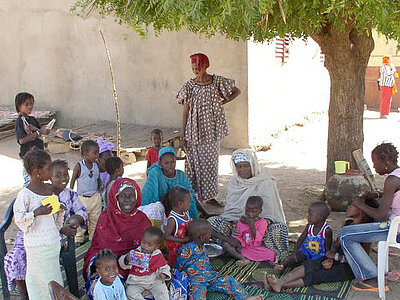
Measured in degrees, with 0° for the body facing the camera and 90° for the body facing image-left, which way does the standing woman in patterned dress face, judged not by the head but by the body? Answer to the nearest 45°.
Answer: approximately 0°

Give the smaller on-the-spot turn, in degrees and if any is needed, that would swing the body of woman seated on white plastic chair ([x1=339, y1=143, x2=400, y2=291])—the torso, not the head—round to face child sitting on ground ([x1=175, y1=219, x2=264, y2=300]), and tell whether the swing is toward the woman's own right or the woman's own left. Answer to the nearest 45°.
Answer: approximately 45° to the woman's own left

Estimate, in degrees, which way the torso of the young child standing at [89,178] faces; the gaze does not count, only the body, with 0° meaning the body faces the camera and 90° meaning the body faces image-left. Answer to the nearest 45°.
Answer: approximately 315°

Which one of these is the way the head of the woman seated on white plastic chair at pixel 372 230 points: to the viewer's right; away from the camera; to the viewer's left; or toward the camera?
to the viewer's left
